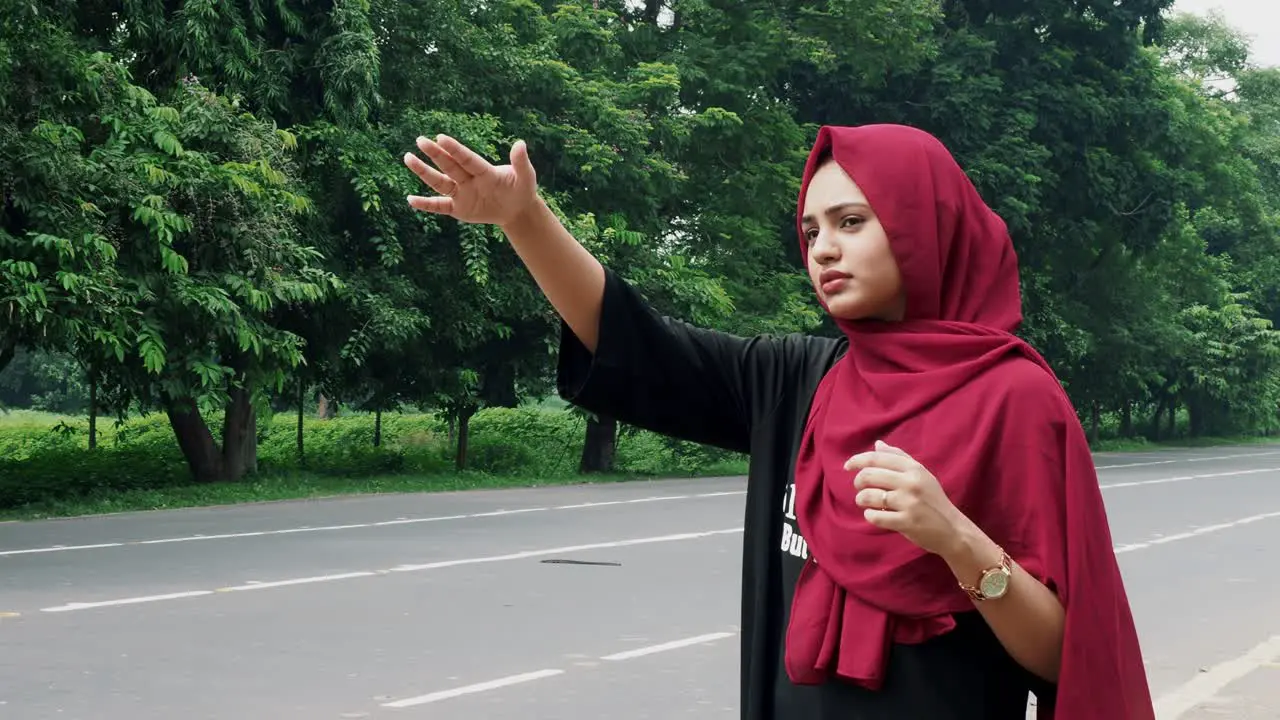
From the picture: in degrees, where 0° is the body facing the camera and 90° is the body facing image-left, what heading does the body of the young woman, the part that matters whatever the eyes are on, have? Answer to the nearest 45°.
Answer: approximately 45°
